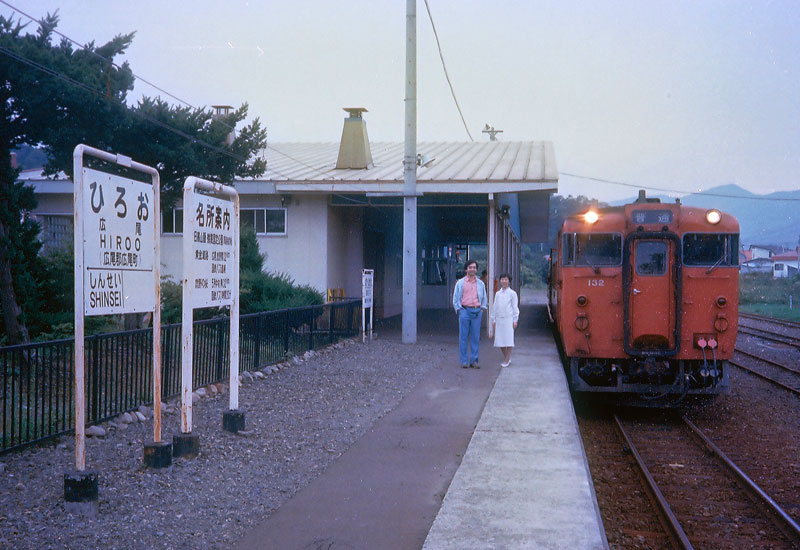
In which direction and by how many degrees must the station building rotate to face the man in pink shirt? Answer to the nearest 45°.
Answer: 0° — it already faces them

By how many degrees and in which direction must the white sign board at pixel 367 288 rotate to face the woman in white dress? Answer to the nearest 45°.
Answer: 0° — it already faces them

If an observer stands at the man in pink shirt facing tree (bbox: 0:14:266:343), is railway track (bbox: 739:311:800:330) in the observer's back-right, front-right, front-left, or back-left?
back-right

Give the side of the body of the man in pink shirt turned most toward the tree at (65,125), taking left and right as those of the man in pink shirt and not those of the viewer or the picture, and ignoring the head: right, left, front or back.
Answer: right

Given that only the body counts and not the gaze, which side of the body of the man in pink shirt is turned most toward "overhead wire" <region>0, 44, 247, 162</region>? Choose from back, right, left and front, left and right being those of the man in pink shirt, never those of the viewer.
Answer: right

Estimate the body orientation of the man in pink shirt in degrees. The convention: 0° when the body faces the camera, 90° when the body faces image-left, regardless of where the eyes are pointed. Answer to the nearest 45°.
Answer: approximately 0°

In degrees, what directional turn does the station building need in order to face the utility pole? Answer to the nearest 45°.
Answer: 0° — it already faces it

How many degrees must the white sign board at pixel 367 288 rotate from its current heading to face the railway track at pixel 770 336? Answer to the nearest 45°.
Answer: approximately 90° to its left

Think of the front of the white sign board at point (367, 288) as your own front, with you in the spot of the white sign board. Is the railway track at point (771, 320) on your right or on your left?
on your left

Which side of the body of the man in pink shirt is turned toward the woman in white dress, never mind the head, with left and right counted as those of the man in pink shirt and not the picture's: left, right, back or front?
left
